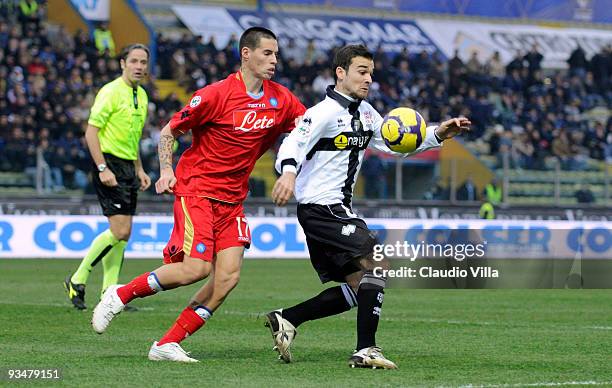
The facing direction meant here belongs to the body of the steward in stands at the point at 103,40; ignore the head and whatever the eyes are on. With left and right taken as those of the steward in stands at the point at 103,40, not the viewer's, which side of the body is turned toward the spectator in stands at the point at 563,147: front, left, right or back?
left

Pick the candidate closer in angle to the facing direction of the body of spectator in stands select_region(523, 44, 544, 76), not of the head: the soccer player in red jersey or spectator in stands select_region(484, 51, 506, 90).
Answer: the soccer player in red jersey

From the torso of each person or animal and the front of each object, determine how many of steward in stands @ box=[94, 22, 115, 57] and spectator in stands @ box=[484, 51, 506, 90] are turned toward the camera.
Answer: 2

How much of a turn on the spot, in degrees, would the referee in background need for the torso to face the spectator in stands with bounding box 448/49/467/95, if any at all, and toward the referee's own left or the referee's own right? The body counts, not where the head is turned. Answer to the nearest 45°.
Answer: approximately 90° to the referee's own left

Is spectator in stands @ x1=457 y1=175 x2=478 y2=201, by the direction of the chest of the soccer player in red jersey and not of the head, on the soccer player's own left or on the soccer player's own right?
on the soccer player's own left

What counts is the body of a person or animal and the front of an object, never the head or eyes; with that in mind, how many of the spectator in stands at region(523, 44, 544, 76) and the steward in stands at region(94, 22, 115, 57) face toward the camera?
2

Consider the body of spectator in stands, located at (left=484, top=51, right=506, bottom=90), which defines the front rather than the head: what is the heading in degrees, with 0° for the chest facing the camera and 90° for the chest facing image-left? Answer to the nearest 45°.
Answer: approximately 0°

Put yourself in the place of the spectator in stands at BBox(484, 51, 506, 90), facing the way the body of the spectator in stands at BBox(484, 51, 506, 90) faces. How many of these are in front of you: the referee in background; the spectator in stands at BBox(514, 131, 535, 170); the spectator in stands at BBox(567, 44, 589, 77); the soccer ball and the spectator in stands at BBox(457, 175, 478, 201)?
4

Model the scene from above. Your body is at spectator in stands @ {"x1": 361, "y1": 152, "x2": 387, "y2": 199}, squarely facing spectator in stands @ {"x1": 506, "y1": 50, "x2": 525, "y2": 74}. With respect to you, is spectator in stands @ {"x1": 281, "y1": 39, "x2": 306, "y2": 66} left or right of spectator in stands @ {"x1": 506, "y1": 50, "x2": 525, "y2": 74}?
left

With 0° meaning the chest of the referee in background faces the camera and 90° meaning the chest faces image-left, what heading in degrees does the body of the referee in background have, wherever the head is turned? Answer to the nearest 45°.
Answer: approximately 315°

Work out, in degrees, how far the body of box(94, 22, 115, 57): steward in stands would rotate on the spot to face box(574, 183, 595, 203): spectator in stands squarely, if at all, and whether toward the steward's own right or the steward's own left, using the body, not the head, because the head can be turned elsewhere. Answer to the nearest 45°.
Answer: approximately 45° to the steward's own left

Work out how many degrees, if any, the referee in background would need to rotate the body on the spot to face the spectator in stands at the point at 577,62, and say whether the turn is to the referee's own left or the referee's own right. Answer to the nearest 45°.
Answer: approximately 90° to the referee's own left

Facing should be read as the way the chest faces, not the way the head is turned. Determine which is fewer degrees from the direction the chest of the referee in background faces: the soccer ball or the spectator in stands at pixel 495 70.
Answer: the soccer ball
